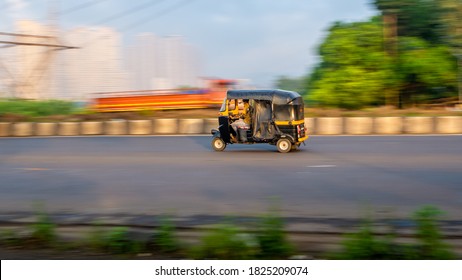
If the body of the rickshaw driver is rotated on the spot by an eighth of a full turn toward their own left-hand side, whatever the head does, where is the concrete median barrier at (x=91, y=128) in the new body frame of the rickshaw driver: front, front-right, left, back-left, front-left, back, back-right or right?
right

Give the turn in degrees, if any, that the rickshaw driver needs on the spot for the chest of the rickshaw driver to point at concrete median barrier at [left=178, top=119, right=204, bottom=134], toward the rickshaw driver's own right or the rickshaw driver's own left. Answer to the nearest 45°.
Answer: approximately 90° to the rickshaw driver's own right

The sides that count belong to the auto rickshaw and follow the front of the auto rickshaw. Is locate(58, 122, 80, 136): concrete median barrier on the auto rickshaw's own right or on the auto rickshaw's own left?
on the auto rickshaw's own right

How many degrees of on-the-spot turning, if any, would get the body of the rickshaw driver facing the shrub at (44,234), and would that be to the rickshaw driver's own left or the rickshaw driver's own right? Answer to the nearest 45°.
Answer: approximately 90° to the rickshaw driver's own left

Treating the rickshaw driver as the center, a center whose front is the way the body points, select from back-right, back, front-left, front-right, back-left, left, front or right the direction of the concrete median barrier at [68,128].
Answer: front-right

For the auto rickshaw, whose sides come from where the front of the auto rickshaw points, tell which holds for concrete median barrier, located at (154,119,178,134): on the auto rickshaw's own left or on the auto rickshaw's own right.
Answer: on the auto rickshaw's own right

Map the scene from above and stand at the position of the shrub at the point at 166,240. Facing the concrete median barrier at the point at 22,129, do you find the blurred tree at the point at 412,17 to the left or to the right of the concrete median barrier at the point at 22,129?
right

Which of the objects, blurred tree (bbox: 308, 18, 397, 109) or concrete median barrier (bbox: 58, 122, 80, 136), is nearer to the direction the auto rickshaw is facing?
the concrete median barrier

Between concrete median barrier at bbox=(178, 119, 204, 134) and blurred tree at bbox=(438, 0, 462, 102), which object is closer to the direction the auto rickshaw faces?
the concrete median barrier

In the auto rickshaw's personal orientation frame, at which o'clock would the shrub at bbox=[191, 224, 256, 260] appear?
The shrub is roughly at 9 o'clock from the auto rickshaw.

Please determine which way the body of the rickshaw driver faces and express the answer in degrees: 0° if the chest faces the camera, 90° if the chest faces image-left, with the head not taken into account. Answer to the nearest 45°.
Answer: approximately 90°

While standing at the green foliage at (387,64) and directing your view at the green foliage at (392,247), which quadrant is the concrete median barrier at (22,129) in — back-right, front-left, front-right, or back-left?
front-right

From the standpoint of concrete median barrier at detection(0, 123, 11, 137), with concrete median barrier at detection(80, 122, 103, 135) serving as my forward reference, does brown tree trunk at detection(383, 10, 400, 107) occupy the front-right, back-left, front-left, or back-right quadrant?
front-left

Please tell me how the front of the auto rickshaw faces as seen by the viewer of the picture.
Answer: facing to the left of the viewer

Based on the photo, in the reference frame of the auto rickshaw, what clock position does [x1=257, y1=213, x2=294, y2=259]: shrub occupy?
The shrub is roughly at 9 o'clock from the auto rickshaw.

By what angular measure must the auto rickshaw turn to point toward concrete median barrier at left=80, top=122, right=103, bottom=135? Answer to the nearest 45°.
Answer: approximately 45° to its right
